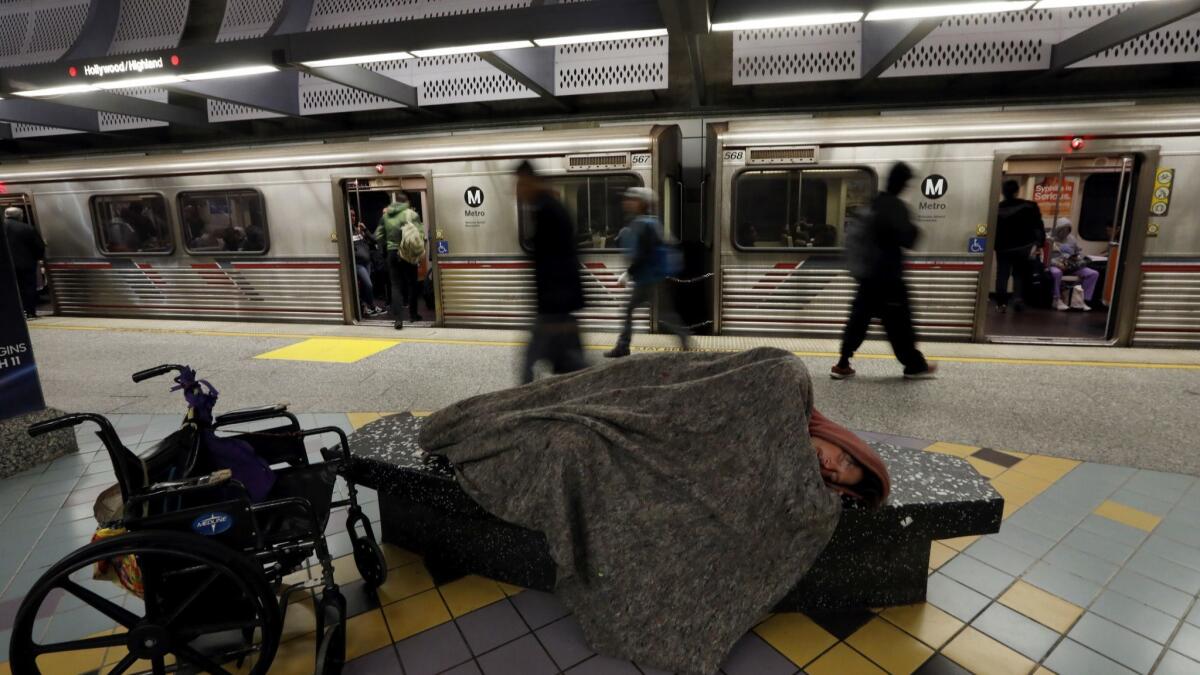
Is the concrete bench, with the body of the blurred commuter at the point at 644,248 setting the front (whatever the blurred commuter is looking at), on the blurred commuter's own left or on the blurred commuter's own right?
on the blurred commuter's own left

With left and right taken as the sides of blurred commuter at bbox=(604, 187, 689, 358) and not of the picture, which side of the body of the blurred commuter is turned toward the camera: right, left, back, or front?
left

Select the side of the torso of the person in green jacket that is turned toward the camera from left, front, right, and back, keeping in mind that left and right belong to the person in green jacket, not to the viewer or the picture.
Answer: back

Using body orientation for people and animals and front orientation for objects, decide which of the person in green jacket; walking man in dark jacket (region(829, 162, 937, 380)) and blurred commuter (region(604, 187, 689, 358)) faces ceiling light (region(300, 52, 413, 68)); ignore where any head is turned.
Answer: the blurred commuter

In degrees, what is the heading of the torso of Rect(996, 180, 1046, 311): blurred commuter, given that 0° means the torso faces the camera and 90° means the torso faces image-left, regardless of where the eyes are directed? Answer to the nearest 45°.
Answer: approximately 180°

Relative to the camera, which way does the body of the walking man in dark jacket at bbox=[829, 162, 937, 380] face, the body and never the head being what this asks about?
to the viewer's right

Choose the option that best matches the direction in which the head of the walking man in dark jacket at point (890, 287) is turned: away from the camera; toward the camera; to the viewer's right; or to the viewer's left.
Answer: to the viewer's right

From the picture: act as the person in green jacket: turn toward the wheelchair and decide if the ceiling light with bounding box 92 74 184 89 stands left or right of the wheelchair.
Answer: right
